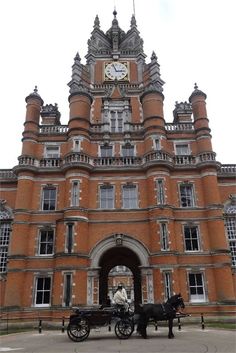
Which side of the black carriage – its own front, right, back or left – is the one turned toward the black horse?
front

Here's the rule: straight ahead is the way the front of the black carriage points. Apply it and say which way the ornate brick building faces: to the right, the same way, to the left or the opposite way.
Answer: to the right

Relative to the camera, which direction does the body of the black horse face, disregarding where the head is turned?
to the viewer's right

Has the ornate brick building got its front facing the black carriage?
yes

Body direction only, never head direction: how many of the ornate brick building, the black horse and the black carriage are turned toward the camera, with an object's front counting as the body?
1

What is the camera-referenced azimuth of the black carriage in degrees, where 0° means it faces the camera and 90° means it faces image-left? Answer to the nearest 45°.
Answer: approximately 270°

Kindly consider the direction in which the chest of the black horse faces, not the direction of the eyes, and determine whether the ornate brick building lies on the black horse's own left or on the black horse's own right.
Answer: on the black horse's own left

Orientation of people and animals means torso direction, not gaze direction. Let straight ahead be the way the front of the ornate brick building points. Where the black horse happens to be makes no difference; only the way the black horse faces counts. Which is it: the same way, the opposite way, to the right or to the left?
to the left

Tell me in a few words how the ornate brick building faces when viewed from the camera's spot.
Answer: facing the viewer

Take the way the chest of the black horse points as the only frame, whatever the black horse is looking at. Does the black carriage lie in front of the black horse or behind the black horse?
behind

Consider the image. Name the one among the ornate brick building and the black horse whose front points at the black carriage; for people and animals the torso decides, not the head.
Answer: the ornate brick building

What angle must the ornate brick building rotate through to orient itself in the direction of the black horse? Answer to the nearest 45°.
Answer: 0° — it already faces it

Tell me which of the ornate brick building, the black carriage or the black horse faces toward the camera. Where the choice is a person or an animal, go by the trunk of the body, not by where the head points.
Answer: the ornate brick building
